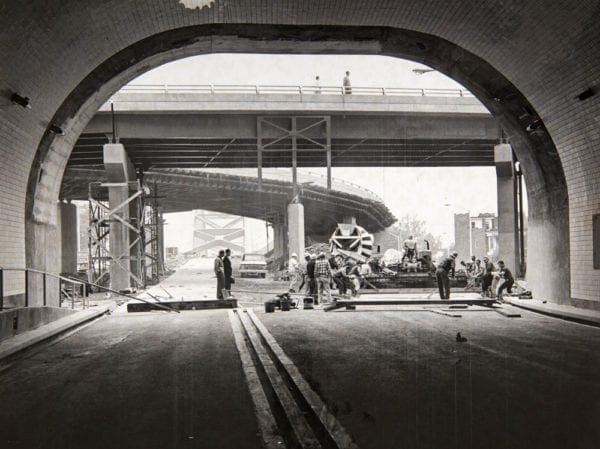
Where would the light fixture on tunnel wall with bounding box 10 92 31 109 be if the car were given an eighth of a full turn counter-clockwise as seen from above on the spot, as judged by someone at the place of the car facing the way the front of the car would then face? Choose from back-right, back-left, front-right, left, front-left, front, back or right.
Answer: front-right

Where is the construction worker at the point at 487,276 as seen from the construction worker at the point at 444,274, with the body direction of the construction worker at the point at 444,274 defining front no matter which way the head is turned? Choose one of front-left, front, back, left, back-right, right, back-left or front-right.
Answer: front-left

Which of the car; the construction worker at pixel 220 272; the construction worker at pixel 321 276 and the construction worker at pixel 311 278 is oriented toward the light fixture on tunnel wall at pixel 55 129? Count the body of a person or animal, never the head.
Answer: the car

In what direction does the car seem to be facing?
toward the camera

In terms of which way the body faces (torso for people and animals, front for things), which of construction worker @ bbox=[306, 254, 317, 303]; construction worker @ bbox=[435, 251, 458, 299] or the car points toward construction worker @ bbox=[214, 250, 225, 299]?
the car

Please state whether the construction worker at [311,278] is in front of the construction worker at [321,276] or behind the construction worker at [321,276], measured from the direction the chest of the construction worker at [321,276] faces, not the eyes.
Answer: in front
